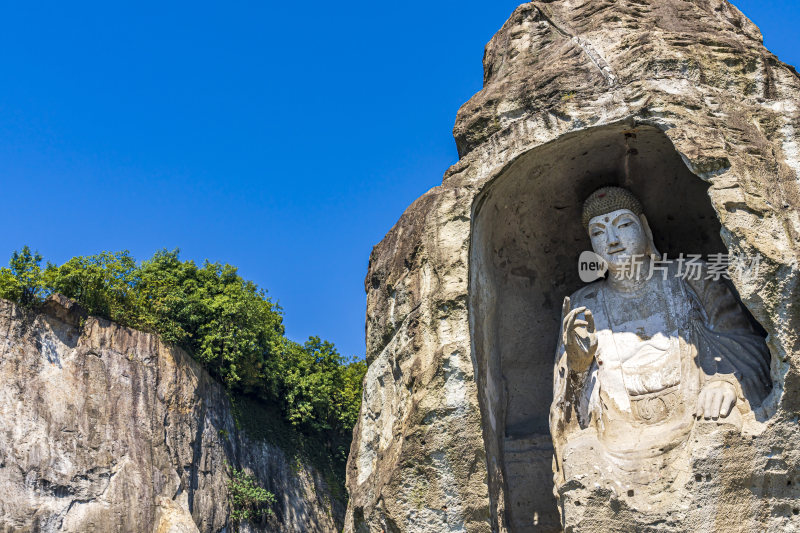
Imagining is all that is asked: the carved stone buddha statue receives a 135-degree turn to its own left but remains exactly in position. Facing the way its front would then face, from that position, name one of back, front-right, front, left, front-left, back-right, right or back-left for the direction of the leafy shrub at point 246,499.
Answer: back-left

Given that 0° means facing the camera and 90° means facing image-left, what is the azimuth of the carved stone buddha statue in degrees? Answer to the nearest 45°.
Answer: approximately 45°

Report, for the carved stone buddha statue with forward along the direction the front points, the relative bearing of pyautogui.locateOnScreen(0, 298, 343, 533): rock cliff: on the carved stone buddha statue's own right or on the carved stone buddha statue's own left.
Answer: on the carved stone buddha statue's own right
